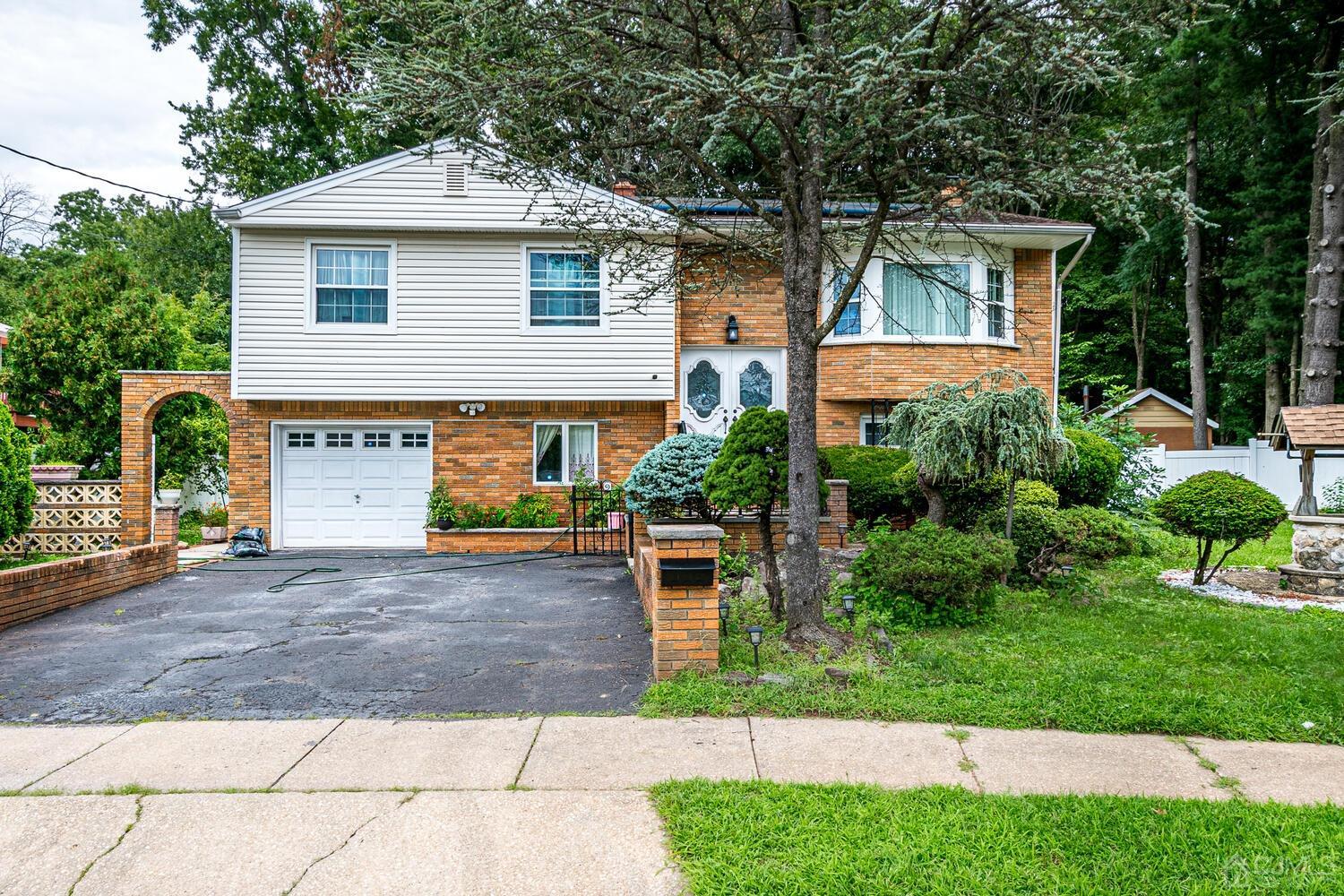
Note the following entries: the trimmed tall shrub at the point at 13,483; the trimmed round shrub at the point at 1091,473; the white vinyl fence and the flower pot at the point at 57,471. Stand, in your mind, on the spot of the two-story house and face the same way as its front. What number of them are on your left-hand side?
2

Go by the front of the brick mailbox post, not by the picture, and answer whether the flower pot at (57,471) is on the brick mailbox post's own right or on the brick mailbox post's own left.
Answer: on the brick mailbox post's own right

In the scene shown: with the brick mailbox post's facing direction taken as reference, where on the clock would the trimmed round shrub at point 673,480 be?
The trimmed round shrub is roughly at 6 o'clock from the brick mailbox post.

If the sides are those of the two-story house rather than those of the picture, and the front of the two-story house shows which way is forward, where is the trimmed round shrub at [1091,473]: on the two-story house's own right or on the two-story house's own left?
on the two-story house's own left

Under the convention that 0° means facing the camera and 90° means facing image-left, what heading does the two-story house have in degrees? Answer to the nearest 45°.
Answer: approximately 0°

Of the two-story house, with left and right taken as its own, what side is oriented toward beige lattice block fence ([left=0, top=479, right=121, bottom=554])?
right

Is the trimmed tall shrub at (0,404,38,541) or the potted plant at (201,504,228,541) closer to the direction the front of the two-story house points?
the trimmed tall shrub

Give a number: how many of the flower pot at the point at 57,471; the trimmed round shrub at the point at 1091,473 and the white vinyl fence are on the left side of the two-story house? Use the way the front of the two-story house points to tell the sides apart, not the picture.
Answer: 2

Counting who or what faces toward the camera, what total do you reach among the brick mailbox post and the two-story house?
2

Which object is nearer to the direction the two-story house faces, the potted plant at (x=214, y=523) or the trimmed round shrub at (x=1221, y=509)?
the trimmed round shrub

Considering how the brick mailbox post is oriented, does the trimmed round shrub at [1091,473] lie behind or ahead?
behind

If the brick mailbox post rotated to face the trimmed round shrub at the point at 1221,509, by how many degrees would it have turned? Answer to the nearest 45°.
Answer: approximately 135° to its left

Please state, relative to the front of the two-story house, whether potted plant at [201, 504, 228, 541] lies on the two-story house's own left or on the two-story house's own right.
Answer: on the two-story house's own right

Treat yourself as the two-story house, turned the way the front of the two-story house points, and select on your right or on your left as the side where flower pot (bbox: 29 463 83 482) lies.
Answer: on your right
